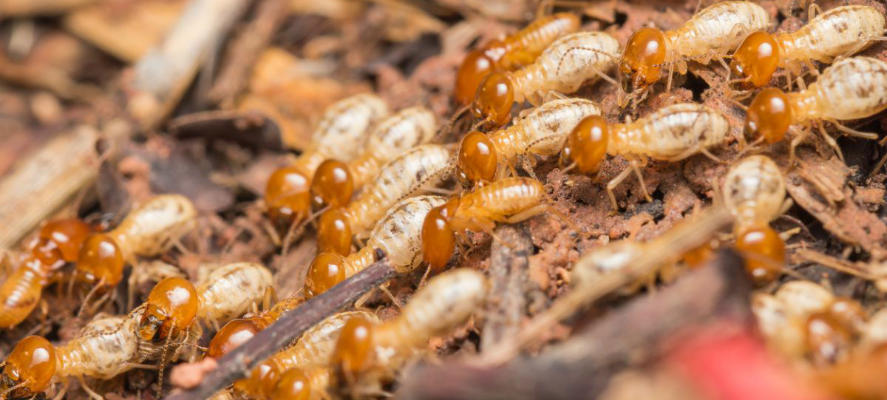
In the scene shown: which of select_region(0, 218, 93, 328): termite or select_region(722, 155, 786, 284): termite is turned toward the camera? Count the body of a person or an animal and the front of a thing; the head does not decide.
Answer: select_region(722, 155, 786, 284): termite

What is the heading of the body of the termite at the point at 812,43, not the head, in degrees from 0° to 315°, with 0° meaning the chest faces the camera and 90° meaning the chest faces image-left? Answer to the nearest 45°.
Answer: approximately 45°

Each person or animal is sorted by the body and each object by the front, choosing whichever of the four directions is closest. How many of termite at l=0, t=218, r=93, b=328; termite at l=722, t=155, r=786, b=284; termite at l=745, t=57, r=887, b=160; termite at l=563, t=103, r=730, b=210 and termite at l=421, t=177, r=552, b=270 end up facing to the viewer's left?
3

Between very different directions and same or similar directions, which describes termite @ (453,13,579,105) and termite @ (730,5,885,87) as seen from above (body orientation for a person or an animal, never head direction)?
same or similar directions

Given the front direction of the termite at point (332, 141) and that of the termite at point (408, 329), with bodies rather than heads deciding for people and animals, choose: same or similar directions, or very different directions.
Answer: same or similar directions

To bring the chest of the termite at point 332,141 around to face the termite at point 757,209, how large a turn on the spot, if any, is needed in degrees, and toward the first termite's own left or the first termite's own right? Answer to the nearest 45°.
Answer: approximately 90° to the first termite's own left

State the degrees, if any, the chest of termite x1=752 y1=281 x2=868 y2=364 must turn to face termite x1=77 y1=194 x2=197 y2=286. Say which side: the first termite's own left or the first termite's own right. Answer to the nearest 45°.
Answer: approximately 135° to the first termite's own right

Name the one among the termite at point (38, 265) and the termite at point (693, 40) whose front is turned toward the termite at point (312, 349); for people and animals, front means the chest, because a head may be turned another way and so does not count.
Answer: the termite at point (693, 40)

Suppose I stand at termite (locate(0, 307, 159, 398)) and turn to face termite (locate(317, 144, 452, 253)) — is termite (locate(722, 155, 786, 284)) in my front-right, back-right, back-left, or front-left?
front-right

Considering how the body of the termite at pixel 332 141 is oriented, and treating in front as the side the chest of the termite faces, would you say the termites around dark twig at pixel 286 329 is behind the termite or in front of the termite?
in front

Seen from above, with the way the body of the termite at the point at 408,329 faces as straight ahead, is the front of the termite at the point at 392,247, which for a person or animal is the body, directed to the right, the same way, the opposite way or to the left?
the same way

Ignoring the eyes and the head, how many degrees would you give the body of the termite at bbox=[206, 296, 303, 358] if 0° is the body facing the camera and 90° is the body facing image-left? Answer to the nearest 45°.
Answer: approximately 45°

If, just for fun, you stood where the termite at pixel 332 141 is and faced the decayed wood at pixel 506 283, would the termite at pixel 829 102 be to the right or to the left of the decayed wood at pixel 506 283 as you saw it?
left

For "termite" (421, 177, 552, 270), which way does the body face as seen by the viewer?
to the viewer's left

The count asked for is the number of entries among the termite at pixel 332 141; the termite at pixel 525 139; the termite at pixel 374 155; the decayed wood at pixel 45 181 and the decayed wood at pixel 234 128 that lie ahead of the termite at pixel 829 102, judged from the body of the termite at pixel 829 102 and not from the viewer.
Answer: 5

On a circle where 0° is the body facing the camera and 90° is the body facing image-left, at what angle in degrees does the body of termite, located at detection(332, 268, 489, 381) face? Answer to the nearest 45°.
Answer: approximately 45°
